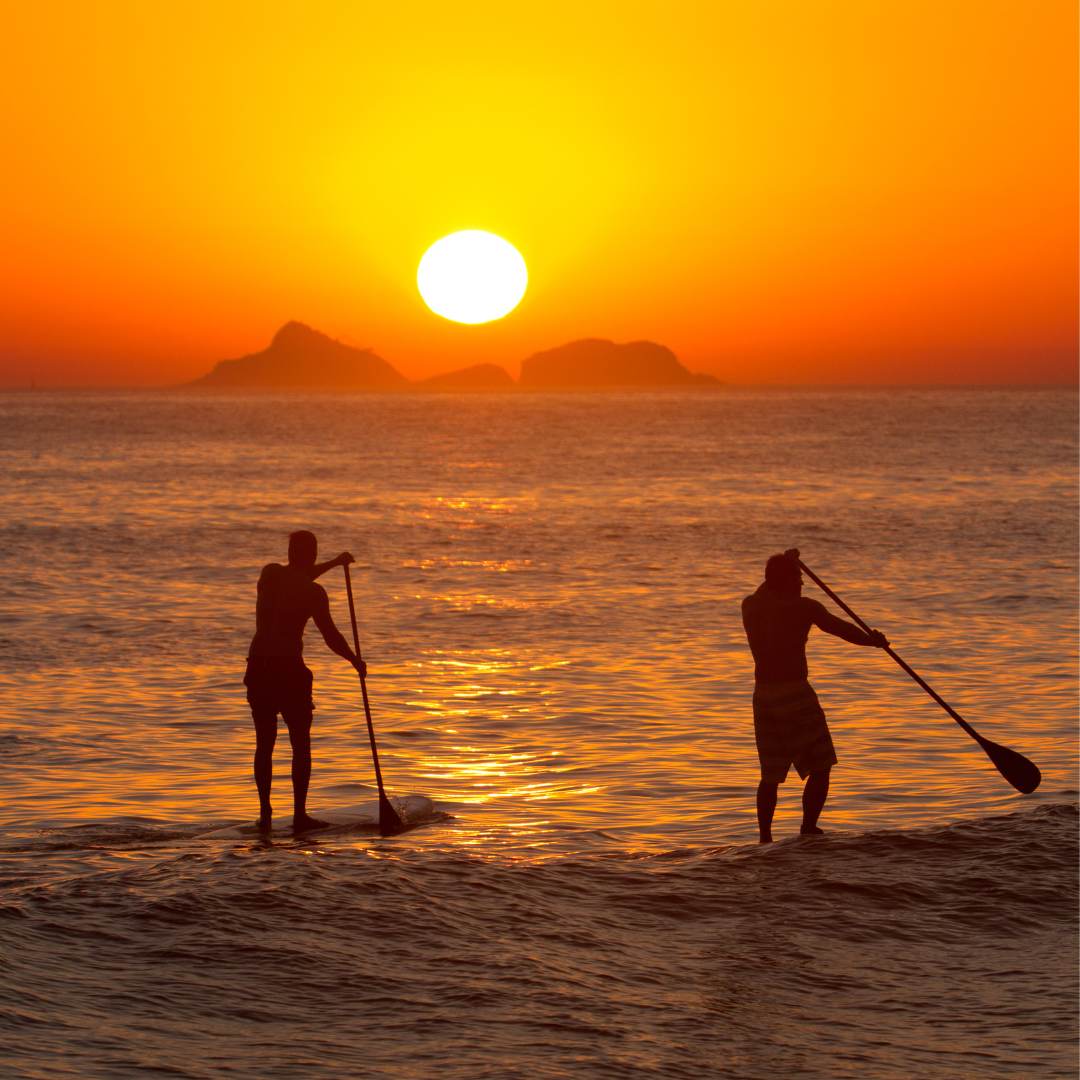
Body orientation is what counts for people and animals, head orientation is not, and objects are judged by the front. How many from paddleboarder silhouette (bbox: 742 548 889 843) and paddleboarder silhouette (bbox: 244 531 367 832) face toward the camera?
0

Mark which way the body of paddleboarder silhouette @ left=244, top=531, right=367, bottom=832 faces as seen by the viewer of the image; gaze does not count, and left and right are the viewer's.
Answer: facing away from the viewer and to the right of the viewer

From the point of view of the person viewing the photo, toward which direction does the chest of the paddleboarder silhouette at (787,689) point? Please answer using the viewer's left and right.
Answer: facing away from the viewer and to the right of the viewer

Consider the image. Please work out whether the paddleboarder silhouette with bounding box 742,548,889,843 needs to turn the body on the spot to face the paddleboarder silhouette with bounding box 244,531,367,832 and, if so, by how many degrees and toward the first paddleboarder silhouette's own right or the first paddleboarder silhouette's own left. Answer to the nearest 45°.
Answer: approximately 135° to the first paddleboarder silhouette's own left

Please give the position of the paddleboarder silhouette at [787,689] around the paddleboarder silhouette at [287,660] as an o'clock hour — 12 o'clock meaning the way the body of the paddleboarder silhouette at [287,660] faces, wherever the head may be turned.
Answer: the paddleboarder silhouette at [787,689] is roughly at 2 o'clock from the paddleboarder silhouette at [287,660].

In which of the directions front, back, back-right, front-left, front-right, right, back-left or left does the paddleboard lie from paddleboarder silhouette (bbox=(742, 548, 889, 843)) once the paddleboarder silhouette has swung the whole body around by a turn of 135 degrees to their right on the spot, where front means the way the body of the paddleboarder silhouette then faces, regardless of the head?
right
